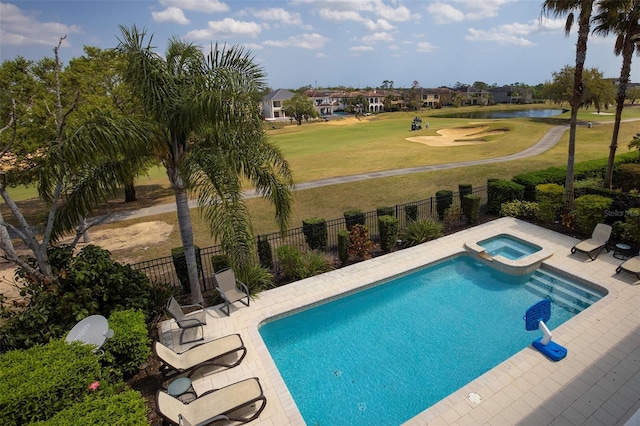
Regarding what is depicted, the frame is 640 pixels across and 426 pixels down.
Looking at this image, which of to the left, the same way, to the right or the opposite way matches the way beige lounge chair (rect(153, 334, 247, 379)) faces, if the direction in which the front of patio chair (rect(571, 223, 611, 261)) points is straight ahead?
the opposite way

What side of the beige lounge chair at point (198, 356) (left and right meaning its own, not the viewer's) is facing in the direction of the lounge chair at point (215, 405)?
right

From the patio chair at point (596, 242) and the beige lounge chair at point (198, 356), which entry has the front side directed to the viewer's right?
the beige lounge chair

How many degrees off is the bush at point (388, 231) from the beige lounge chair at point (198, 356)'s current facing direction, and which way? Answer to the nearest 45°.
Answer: approximately 45° to its left

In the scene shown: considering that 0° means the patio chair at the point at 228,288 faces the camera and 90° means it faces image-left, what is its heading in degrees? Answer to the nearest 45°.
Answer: approximately 315°

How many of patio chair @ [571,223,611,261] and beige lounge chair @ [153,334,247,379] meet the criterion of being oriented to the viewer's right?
1

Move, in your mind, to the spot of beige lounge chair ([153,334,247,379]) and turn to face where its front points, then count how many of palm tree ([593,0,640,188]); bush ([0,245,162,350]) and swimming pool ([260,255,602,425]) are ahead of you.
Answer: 2

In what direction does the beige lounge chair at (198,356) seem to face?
to the viewer's right

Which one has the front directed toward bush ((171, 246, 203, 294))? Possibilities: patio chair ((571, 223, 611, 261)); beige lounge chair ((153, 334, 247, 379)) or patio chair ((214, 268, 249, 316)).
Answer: patio chair ((571, 223, 611, 261))
